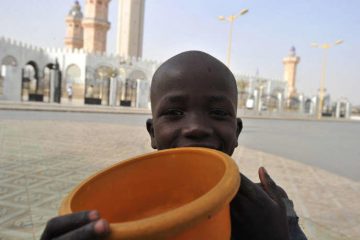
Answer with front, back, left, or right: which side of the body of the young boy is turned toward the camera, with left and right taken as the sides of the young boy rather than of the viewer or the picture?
front

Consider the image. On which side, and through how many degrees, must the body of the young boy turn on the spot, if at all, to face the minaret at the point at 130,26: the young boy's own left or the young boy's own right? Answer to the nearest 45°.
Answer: approximately 180°

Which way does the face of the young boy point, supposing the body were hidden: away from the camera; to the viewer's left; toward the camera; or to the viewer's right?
toward the camera

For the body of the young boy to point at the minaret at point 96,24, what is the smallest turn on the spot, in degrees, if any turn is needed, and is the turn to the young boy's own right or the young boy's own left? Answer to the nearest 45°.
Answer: approximately 180°

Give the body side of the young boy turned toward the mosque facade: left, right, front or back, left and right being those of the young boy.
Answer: back
